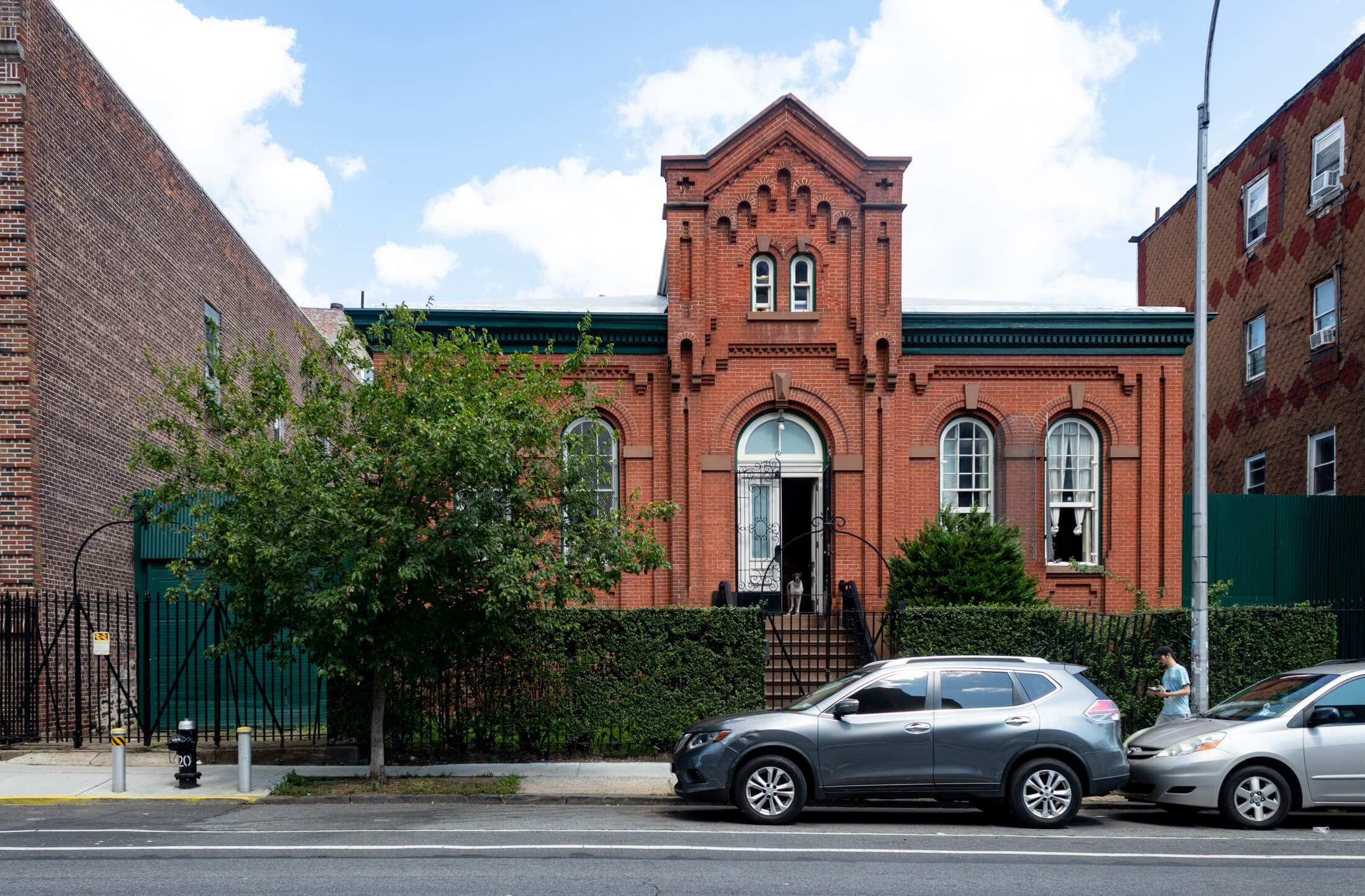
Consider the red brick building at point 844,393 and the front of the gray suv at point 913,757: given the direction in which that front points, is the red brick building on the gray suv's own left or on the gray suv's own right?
on the gray suv's own right

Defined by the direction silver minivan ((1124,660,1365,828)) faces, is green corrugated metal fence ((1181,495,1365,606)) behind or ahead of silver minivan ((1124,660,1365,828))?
behind

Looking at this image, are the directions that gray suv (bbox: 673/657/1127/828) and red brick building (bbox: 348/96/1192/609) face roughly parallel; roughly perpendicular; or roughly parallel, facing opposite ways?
roughly perpendicular

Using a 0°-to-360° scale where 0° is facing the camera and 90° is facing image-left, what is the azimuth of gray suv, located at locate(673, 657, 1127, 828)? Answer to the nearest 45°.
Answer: approximately 90°

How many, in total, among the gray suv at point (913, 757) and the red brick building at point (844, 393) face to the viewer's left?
1

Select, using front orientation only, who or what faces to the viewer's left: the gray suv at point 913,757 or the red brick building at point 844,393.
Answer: the gray suv

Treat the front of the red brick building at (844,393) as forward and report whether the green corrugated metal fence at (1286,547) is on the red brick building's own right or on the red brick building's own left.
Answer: on the red brick building's own left

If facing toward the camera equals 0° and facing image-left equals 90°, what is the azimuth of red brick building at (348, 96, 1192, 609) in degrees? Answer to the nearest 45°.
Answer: approximately 0°
